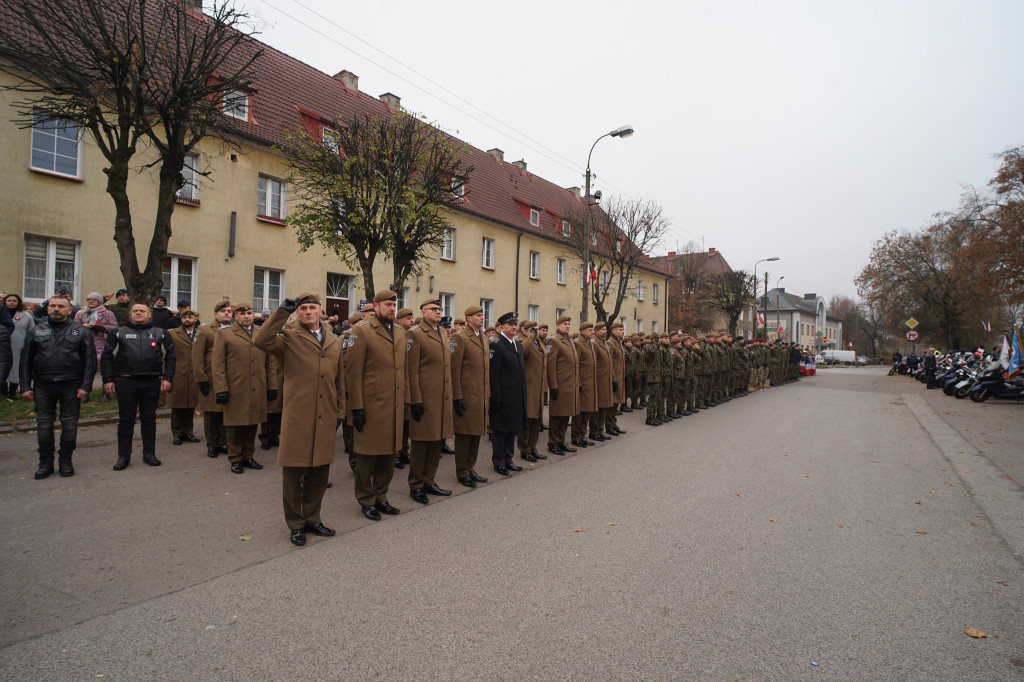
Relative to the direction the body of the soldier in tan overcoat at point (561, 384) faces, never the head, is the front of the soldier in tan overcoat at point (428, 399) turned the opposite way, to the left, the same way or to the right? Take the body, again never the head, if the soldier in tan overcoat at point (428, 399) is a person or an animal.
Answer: the same way

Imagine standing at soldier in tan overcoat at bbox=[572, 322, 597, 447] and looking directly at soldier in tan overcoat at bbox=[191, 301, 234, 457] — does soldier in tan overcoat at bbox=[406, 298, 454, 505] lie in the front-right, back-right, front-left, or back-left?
front-left

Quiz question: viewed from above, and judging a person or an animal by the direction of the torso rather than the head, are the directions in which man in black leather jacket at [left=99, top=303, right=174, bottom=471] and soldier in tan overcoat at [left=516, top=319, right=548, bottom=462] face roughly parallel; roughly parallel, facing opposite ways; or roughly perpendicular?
roughly parallel

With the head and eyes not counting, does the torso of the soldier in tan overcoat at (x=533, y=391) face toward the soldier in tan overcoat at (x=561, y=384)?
no

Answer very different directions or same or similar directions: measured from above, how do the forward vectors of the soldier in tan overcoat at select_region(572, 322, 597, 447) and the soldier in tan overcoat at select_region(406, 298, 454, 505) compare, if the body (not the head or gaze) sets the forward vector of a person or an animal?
same or similar directions

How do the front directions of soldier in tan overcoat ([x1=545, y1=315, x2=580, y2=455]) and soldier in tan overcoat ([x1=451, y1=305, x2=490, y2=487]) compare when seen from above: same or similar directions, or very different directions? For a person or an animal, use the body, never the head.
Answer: same or similar directions

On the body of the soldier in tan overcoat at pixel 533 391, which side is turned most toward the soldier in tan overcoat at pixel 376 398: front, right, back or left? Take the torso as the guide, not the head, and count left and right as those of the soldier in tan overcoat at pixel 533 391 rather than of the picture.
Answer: right

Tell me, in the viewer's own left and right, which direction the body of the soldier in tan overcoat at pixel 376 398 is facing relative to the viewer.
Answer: facing the viewer and to the right of the viewer

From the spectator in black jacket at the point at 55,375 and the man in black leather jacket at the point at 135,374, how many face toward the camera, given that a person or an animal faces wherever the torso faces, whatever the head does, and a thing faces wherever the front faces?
2

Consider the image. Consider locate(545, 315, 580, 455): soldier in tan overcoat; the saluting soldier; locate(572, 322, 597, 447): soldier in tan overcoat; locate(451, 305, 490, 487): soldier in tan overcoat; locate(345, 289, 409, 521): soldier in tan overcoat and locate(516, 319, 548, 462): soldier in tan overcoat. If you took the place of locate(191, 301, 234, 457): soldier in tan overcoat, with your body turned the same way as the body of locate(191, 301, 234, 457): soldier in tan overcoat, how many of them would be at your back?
0

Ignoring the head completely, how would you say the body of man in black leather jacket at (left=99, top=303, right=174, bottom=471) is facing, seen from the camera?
toward the camera

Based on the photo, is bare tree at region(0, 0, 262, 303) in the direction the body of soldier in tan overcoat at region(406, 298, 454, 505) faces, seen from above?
no

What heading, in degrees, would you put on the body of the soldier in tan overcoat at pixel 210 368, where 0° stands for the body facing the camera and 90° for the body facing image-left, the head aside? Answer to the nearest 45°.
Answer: approximately 315°

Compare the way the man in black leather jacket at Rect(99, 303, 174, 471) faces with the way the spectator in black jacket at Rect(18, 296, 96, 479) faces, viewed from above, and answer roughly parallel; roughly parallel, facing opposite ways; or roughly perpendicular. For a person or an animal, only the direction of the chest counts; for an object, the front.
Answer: roughly parallel

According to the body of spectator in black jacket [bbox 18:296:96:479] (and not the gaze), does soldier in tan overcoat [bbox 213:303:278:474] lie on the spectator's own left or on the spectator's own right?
on the spectator's own left

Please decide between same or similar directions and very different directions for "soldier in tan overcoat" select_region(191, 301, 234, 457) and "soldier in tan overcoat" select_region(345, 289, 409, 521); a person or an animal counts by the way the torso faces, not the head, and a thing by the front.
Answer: same or similar directions

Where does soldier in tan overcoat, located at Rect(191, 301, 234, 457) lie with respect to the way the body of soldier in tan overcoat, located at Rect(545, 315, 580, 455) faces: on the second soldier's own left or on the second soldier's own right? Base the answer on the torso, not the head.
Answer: on the second soldier's own right

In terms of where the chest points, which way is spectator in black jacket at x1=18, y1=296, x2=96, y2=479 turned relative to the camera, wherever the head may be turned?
toward the camera
